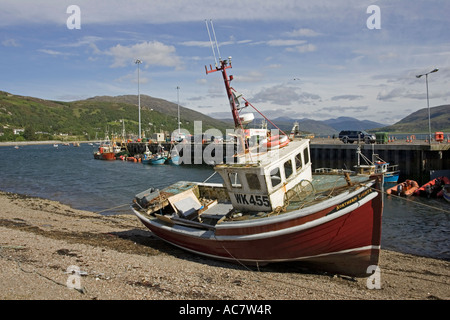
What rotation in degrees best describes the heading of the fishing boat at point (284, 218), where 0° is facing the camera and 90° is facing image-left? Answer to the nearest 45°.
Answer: approximately 315°

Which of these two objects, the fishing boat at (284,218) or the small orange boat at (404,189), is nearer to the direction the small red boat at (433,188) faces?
the small orange boat
